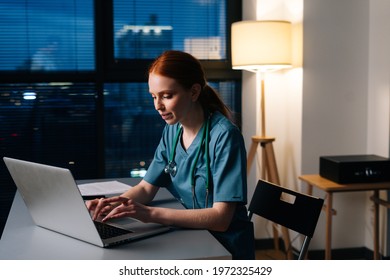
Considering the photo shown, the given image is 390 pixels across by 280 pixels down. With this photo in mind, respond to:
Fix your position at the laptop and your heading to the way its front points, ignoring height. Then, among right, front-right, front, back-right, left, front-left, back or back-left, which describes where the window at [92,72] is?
front-left

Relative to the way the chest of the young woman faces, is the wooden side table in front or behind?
behind

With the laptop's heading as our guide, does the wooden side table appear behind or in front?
in front

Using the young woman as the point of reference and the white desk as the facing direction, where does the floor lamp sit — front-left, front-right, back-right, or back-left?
back-right

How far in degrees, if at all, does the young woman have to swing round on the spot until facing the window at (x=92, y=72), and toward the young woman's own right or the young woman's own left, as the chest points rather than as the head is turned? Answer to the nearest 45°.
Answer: approximately 135° to the young woman's own right

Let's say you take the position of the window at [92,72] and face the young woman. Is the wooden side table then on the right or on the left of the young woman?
left

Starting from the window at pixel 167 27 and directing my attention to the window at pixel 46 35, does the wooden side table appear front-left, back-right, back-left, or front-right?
back-left

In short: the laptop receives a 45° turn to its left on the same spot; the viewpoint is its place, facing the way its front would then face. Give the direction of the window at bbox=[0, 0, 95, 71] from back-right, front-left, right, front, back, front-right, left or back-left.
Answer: front

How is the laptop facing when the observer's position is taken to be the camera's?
facing away from the viewer and to the right of the viewer

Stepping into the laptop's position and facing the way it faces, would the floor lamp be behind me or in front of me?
in front

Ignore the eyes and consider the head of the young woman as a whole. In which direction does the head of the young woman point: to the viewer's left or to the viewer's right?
to the viewer's left

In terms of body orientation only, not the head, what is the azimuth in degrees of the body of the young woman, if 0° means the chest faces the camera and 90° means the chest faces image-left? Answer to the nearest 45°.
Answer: approximately 45°

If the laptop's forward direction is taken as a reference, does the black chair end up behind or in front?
in front

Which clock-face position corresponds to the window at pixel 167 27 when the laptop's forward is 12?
The window is roughly at 11 o'clock from the laptop.

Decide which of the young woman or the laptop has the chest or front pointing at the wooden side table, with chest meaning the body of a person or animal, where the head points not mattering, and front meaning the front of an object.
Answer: the laptop

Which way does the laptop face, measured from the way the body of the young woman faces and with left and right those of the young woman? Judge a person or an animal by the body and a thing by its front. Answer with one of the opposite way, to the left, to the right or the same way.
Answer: the opposite way
